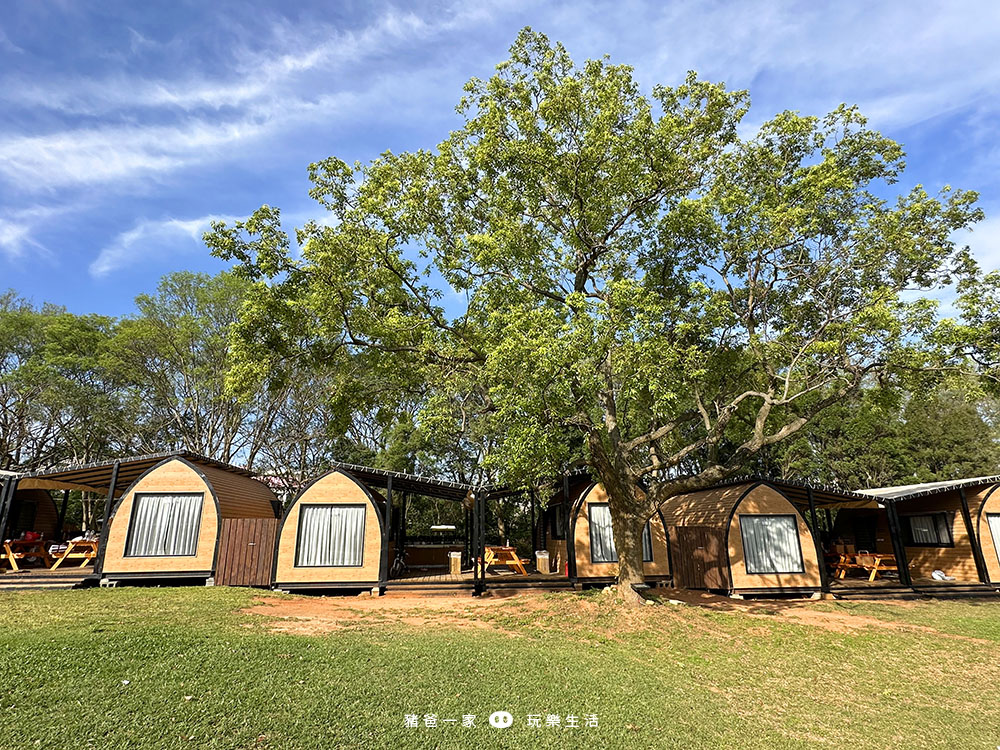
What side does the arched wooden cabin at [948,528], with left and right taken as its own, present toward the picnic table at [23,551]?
right

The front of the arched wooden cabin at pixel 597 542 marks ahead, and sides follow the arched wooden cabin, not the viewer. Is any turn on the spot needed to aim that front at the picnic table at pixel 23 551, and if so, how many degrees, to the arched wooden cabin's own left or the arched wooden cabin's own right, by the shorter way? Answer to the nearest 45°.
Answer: approximately 90° to the arched wooden cabin's own right

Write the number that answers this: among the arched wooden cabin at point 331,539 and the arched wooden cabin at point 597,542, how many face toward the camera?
2

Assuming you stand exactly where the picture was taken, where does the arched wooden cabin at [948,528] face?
facing the viewer and to the right of the viewer

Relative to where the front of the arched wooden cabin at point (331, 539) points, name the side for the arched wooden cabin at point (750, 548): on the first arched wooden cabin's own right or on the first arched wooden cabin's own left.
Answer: on the first arched wooden cabin's own left

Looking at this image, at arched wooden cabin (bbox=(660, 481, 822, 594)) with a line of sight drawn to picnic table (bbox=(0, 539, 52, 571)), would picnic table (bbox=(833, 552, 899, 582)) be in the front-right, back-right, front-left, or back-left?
back-right

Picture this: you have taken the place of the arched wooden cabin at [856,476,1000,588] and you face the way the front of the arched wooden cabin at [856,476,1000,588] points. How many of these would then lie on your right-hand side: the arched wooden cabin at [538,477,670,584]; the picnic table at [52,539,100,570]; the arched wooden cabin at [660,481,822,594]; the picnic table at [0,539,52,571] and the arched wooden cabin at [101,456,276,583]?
5

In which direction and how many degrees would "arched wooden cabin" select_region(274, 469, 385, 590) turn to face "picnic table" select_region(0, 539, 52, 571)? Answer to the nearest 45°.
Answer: approximately 135° to its right

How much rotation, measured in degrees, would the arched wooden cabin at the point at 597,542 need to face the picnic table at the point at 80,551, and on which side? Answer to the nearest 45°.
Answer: approximately 90° to its right

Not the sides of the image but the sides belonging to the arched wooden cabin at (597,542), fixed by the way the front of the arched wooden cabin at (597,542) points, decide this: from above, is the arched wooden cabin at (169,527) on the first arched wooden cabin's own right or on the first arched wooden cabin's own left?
on the first arched wooden cabin's own right

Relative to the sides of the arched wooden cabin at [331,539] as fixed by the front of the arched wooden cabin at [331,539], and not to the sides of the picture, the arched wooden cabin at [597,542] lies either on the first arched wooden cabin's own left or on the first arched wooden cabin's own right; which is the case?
on the first arched wooden cabin's own left

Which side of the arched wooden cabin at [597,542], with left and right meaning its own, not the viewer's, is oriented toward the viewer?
front

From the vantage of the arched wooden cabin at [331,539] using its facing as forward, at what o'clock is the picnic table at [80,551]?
The picnic table is roughly at 4 o'clock from the arched wooden cabin.

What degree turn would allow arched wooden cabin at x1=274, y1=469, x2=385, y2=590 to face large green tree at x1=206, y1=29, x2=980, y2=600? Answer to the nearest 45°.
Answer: approximately 45° to its left
